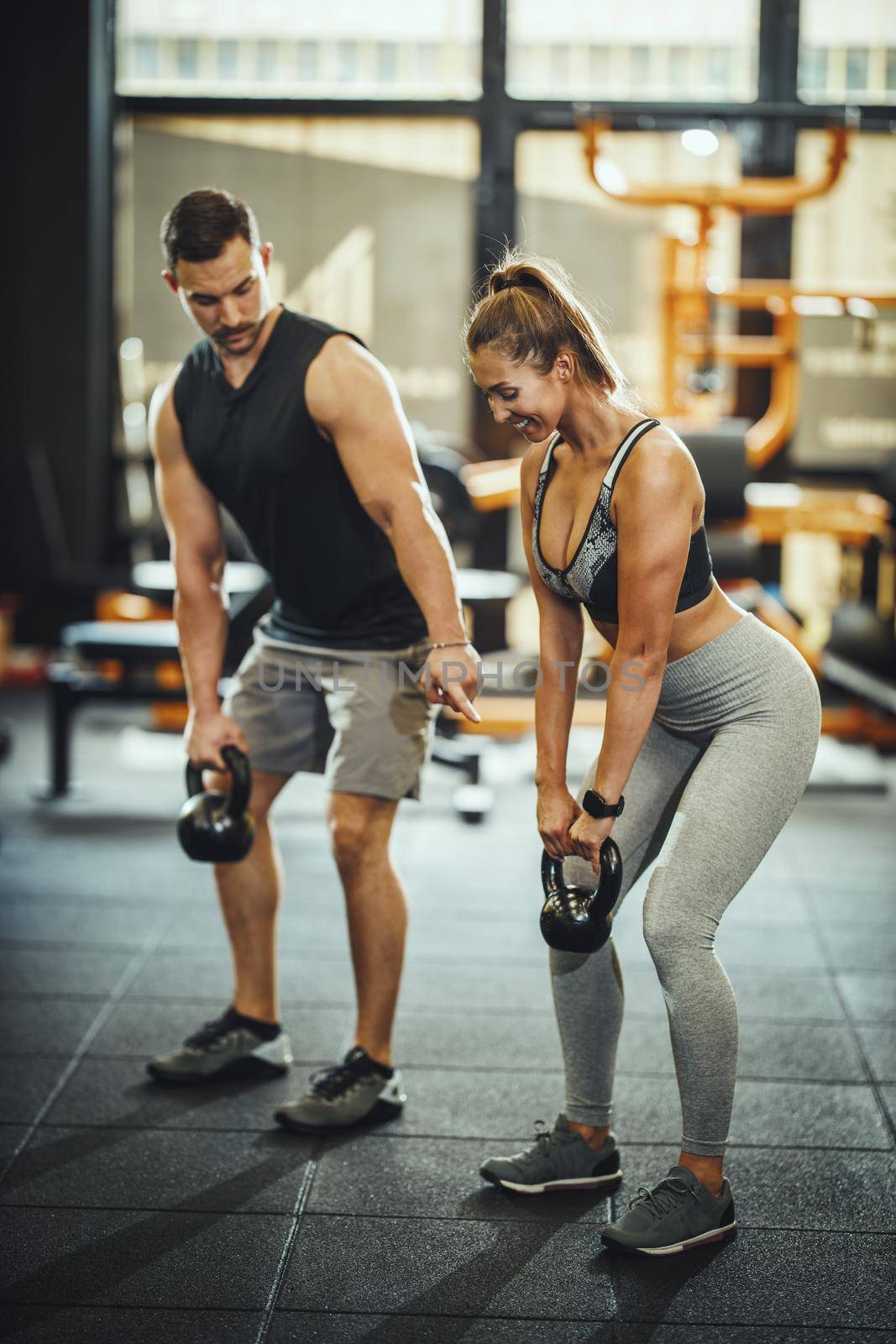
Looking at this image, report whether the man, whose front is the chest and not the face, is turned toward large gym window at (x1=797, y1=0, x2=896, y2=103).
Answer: no

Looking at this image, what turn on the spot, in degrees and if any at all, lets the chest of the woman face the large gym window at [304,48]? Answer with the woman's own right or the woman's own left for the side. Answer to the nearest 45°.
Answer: approximately 135° to the woman's own right

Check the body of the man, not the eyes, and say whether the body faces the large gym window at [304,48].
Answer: no

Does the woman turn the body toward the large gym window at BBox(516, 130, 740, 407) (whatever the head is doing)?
no

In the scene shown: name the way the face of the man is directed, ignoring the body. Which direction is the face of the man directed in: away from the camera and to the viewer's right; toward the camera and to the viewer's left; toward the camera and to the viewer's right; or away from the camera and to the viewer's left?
toward the camera and to the viewer's right

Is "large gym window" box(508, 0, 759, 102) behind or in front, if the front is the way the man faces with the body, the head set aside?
behind

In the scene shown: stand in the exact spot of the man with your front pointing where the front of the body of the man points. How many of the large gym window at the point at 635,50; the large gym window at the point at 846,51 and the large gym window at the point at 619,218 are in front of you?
0

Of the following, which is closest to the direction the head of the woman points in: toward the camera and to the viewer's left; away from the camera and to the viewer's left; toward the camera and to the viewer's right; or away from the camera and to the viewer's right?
toward the camera and to the viewer's left

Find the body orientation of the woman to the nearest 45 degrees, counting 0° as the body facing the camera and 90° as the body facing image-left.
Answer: approximately 45°

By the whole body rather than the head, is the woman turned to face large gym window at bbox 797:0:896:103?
no

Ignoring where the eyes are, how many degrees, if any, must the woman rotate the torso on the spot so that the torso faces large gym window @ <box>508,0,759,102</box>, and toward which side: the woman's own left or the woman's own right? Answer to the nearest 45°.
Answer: approximately 135° to the woman's own right

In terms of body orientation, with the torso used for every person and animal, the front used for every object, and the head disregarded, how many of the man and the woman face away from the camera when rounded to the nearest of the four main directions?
0
